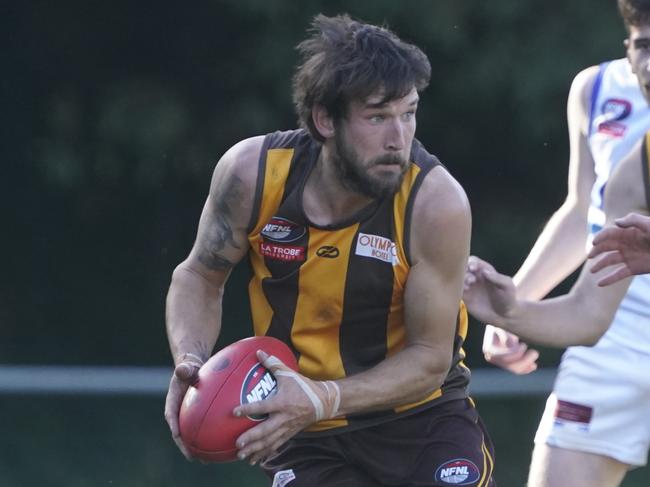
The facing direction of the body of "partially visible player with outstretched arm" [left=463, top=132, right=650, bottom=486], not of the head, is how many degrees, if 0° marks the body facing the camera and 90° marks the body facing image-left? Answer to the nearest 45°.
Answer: approximately 90°
